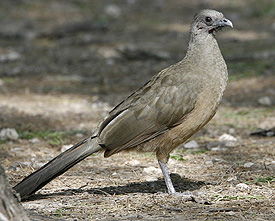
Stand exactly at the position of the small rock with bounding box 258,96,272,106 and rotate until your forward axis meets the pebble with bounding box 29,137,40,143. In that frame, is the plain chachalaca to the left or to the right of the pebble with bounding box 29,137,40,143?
left

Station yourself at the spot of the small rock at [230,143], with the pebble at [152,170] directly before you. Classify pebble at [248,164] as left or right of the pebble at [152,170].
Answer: left

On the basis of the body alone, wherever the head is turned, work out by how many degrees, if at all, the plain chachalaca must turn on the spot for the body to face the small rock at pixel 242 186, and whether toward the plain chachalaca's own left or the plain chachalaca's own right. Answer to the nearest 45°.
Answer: approximately 45° to the plain chachalaca's own right

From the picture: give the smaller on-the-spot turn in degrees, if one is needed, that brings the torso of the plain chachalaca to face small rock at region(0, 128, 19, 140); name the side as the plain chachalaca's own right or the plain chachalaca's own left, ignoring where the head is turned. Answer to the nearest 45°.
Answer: approximately 135° to the plain chachalaca's own left

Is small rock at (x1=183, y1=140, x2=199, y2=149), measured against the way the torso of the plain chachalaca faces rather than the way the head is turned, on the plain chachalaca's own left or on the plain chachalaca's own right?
on the plain chachalaca's own left

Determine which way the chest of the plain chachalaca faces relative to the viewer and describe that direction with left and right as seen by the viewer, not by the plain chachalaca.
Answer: facing to the right of the viewer

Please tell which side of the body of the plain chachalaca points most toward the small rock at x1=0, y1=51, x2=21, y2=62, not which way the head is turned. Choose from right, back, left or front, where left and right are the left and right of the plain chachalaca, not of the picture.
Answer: left

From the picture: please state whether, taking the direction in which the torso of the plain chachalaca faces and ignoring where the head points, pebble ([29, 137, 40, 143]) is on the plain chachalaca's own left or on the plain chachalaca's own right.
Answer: on the plain chachalaca's own left

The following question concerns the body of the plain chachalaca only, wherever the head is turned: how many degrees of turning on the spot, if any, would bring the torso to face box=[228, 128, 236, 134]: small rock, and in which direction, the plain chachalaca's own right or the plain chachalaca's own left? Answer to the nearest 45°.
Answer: approximately 45° to the plain chachalaca's own left

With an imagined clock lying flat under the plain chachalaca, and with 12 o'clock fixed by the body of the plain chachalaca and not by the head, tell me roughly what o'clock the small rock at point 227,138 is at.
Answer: The small rock is roughly at 10 o'clock from the plain chachalaca.

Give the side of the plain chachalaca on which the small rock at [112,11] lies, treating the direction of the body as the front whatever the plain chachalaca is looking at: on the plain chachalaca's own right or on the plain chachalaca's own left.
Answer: on the plain chachalaca's own left
